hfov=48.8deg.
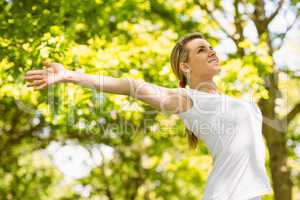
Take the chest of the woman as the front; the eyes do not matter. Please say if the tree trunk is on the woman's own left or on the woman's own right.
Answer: on the woman's own left
